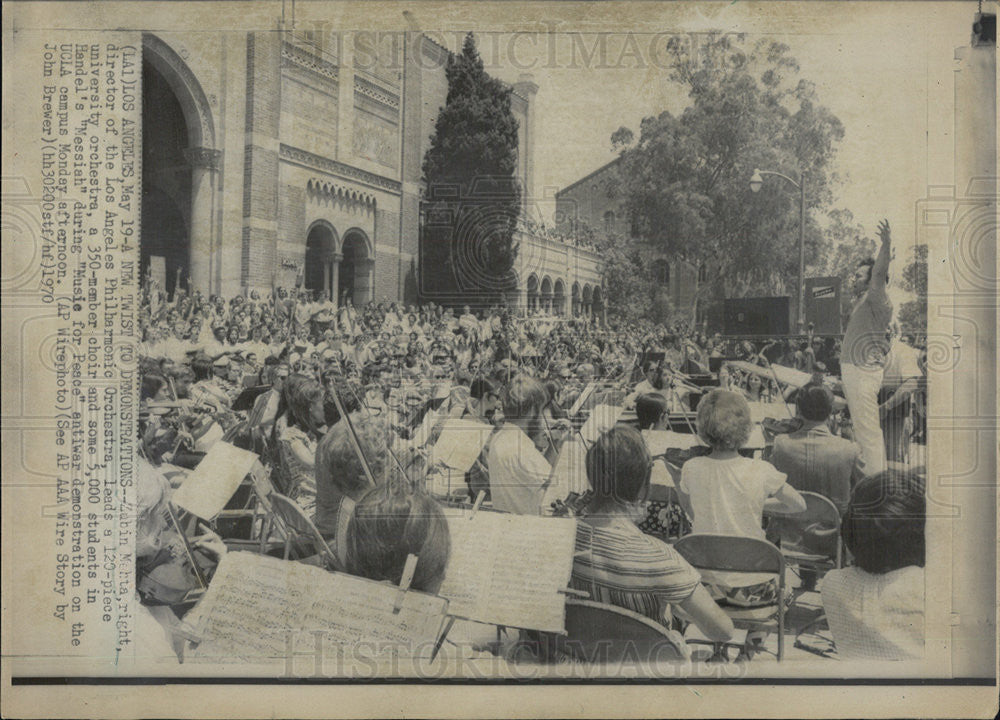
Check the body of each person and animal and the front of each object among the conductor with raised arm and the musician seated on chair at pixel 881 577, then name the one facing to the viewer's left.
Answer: the conductor with raised arm

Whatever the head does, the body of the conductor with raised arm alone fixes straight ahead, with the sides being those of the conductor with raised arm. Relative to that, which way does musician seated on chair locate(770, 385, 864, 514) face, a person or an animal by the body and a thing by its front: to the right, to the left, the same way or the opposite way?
to the right

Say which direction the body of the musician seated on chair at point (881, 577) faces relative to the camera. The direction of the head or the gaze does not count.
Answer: away from the camera

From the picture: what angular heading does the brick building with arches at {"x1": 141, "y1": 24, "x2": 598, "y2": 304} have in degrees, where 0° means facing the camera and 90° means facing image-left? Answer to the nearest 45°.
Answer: approximately 315°

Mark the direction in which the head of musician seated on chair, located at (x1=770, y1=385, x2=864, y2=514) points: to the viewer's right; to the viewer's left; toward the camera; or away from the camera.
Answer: away from the camera

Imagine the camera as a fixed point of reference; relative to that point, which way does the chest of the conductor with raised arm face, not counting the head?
to the viewer's left

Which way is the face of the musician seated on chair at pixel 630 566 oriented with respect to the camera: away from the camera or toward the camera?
away from the camera

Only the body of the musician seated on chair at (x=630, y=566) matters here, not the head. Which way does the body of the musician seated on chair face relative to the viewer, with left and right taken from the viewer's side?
facing away from the viewer and to the right of the viewer
